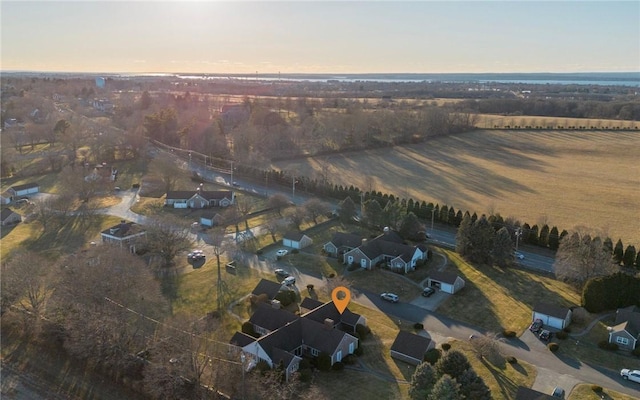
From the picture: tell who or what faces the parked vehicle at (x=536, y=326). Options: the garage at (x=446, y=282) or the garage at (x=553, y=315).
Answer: the garage at (x=553, y=315)

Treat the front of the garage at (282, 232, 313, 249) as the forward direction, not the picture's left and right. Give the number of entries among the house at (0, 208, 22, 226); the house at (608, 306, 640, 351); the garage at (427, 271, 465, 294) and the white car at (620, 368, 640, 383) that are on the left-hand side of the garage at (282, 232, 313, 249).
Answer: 3

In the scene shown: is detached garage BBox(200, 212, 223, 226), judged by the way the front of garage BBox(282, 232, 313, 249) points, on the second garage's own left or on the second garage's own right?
on the second garage's own right

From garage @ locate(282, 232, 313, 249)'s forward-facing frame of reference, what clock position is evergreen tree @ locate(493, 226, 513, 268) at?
The evergreen tree is roughly at 8 o'clock from the garage.

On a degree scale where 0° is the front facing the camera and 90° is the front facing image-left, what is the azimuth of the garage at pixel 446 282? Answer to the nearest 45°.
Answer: approximately 45°

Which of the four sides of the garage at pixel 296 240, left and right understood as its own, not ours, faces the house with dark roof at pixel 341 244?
left

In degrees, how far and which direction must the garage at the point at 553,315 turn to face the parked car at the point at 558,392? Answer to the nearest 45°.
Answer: approximately 45° to its left

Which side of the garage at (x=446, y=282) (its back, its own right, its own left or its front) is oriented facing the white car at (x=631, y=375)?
left

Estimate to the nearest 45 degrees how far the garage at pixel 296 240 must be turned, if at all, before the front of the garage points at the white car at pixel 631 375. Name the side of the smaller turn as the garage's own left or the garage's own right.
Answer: approximately 90° to the garage's own left

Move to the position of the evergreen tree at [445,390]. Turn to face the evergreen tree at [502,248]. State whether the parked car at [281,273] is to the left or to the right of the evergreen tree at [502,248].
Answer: left

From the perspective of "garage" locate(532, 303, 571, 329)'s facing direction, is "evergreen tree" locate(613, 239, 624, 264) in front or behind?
behind

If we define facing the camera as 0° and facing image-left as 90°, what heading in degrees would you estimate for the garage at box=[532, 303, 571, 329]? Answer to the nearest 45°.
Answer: approximately 45°

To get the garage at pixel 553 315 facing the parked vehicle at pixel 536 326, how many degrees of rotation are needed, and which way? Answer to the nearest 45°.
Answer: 0° — it already faces it
